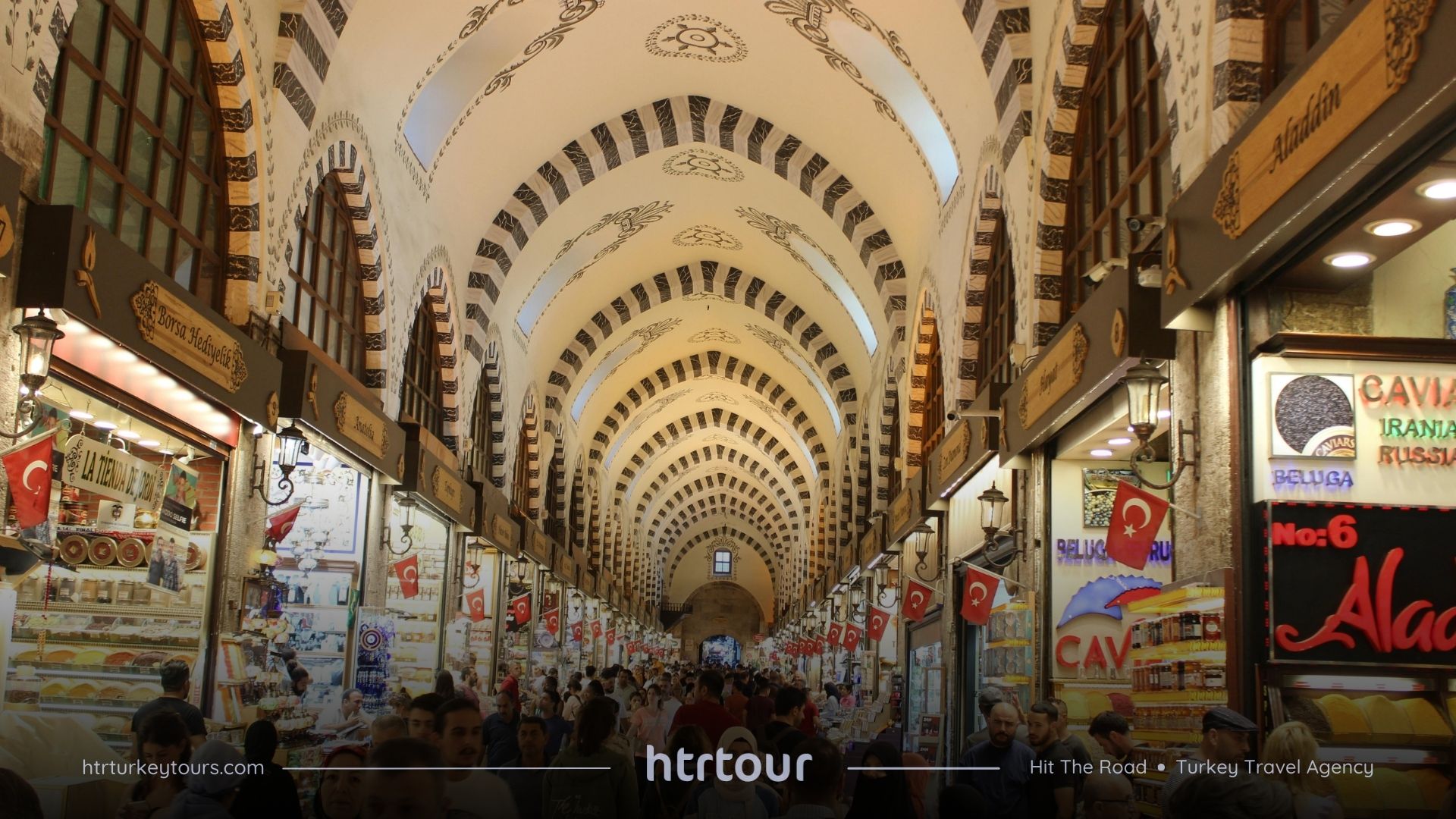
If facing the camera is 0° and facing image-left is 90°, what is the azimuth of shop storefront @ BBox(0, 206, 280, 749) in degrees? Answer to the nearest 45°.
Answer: approximately 315°

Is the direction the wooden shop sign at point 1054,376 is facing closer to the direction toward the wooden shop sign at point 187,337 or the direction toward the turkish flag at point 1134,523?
the wooden shop sign

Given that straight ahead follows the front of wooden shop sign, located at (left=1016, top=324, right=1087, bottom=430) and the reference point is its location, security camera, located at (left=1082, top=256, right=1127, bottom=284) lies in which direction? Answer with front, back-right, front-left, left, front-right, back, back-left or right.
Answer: front-left

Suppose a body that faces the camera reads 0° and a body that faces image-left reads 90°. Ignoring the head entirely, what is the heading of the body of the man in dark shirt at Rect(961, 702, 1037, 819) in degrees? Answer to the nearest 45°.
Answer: approximately 0°

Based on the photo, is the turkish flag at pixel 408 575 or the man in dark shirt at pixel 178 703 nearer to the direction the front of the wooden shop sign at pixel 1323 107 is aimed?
the man in dark shirt

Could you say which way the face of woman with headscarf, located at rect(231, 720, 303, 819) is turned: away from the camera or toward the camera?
away from the camera

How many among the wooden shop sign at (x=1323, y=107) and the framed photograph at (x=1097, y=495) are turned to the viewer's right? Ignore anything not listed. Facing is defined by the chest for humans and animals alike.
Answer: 0

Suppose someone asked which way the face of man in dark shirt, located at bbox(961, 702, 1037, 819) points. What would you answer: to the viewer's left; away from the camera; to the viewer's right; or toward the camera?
toward the camera

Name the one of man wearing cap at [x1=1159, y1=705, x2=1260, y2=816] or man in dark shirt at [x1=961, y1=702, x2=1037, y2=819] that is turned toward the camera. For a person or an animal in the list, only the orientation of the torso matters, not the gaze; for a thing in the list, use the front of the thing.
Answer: the man in dark shirt

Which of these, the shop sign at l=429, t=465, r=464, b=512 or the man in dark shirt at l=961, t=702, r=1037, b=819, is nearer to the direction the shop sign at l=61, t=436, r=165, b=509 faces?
the man in dark shirt

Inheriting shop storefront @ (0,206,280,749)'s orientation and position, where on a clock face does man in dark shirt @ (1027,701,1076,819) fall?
The man in dark shirt is roughly at 12 o'clock from the shop storefront.

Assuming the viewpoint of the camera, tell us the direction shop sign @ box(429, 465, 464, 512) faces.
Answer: facing the viewer and to the right of the viewer
